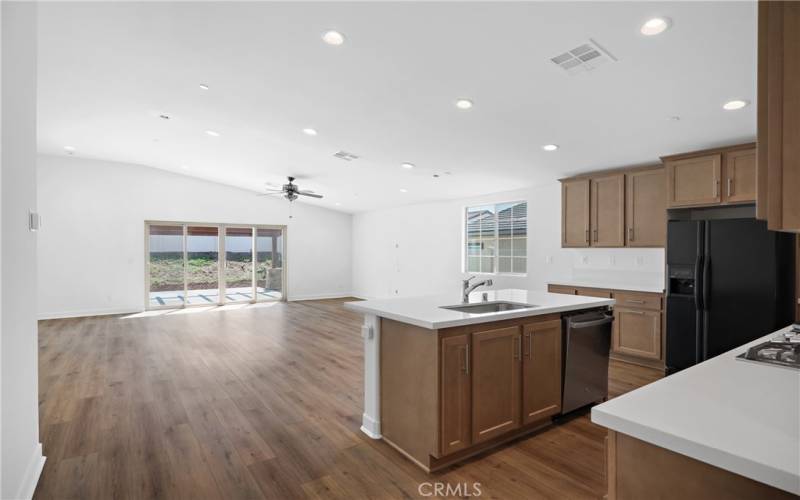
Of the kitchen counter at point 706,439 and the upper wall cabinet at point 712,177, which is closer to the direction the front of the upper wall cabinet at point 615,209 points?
the kitchen counter

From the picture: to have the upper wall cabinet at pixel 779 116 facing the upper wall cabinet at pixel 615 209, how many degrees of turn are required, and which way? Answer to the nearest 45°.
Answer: approximately 90° to its right

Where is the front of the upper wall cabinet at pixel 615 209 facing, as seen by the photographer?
facing the viewer and to the left of the viewer

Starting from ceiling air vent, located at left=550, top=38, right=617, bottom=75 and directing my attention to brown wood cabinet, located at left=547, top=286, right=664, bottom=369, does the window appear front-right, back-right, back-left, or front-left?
front-left

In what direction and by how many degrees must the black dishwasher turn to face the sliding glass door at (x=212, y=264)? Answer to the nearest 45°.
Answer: approximately 135° to its right

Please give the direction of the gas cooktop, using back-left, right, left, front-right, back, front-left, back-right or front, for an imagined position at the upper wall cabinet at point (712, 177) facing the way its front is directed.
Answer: front-left

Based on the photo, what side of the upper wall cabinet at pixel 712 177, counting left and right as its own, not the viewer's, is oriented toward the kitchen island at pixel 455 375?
front

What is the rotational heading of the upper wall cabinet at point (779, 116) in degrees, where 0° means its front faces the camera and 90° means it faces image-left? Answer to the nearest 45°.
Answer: approximately 90°

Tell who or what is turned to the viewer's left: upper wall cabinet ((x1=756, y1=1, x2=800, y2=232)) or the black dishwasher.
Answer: the upper wall cabinet

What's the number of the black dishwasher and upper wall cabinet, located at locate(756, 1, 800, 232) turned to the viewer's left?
1

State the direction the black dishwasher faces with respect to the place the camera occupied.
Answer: facing the viewer and to the right of the viewer

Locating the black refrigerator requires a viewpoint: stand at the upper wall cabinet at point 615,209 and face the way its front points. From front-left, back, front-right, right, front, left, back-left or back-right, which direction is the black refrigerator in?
left

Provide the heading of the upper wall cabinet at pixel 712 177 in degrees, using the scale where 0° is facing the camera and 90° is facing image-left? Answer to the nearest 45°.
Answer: approximately 45°
